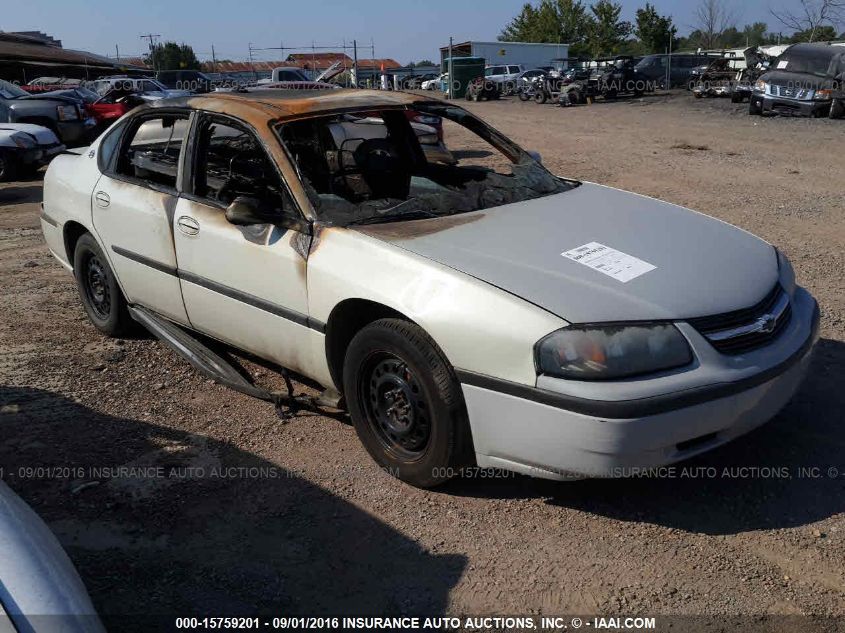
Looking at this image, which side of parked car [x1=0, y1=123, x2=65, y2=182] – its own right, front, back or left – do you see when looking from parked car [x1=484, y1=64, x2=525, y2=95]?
left

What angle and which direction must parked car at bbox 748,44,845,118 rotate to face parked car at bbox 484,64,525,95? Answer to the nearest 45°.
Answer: approximately 90° to its right

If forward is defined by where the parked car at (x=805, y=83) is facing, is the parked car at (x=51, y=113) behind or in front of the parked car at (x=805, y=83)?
in front

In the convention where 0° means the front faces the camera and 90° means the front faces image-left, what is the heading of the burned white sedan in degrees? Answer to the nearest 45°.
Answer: approximately 315°

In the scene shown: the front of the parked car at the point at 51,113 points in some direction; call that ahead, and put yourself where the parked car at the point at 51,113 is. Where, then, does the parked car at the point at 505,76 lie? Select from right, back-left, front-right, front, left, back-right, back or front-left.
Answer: left

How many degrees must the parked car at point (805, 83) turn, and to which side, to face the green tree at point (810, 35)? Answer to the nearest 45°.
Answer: approximately 135° to its right

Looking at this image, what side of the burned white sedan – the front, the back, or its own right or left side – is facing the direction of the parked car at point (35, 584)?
right

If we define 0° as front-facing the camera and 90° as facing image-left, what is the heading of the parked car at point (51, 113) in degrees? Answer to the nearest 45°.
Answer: approximately 315°

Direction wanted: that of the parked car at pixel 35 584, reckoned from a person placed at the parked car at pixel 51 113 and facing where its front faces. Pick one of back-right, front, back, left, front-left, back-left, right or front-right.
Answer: front-right

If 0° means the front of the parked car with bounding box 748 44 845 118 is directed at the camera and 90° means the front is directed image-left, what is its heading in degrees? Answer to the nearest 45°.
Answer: approximately 45°
